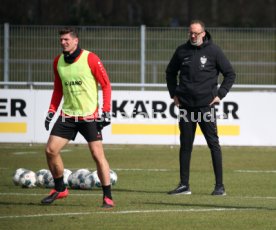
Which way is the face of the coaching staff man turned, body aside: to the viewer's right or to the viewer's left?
to the viewer's left

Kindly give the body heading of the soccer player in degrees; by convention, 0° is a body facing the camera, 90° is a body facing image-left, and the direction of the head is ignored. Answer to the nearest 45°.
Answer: approximately 45°

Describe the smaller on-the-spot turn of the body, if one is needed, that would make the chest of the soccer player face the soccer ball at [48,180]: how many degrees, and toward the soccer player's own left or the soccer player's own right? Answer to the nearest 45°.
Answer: approximately 135° to the soccer player's own right

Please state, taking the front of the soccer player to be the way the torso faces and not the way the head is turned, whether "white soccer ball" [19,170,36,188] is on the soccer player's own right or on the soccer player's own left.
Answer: on the soccer player's own right

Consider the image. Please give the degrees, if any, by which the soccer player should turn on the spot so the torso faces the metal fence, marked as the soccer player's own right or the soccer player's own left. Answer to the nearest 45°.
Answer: approximately 135° to the soccer player's own right
